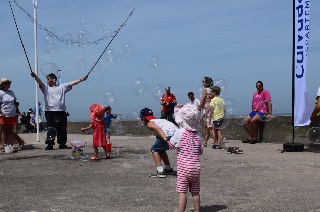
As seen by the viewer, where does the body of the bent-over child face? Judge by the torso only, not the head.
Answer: to the viewer's left

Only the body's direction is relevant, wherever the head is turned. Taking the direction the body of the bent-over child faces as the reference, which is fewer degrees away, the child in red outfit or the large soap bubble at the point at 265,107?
the child in red outfit

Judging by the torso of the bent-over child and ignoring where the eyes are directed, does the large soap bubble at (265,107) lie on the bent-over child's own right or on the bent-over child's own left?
on the bent-over child's own right

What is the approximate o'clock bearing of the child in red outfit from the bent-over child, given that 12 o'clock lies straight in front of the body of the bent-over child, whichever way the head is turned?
The child in red outfit is roughly at 2 o'clock from the bent-over child.

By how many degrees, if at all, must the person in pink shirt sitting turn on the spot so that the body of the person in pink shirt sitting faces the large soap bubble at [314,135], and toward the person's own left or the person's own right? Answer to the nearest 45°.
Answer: approximately 90° to the person's own left

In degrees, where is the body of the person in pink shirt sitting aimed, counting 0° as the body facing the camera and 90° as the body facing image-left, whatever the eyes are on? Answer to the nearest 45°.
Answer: approximately 45°

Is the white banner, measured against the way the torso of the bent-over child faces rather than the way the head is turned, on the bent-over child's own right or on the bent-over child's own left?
on the bent-over child's own right

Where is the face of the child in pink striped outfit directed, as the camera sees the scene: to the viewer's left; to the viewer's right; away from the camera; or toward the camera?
away from the camera
